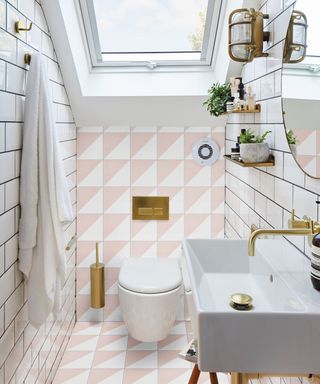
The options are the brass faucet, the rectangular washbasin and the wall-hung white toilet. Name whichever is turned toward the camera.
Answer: the wall-hung white toilet

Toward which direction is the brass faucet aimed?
to the viewer's left

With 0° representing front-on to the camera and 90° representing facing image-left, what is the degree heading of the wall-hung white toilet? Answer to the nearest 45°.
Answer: approximately 0°

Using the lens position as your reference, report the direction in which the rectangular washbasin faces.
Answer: facing to the left of the viewer

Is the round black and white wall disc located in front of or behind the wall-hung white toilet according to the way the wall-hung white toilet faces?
behind

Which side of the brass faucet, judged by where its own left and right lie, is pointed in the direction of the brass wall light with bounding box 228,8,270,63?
right

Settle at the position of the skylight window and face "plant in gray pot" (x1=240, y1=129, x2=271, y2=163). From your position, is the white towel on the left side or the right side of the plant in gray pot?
right

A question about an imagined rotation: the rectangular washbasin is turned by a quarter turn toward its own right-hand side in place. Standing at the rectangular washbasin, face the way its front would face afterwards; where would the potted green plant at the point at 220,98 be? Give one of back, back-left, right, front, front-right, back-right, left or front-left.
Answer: front

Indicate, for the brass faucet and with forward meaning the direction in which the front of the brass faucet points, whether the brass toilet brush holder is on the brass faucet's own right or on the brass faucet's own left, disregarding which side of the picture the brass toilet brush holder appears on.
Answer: on the brass faucet's own right

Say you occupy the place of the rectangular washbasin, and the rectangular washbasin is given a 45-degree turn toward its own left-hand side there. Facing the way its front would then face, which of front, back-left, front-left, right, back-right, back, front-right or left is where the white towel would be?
right

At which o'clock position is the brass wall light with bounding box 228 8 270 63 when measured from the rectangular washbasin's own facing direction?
The brass wall light is roughly at 3 o'clock from the rectangular washbasin.
